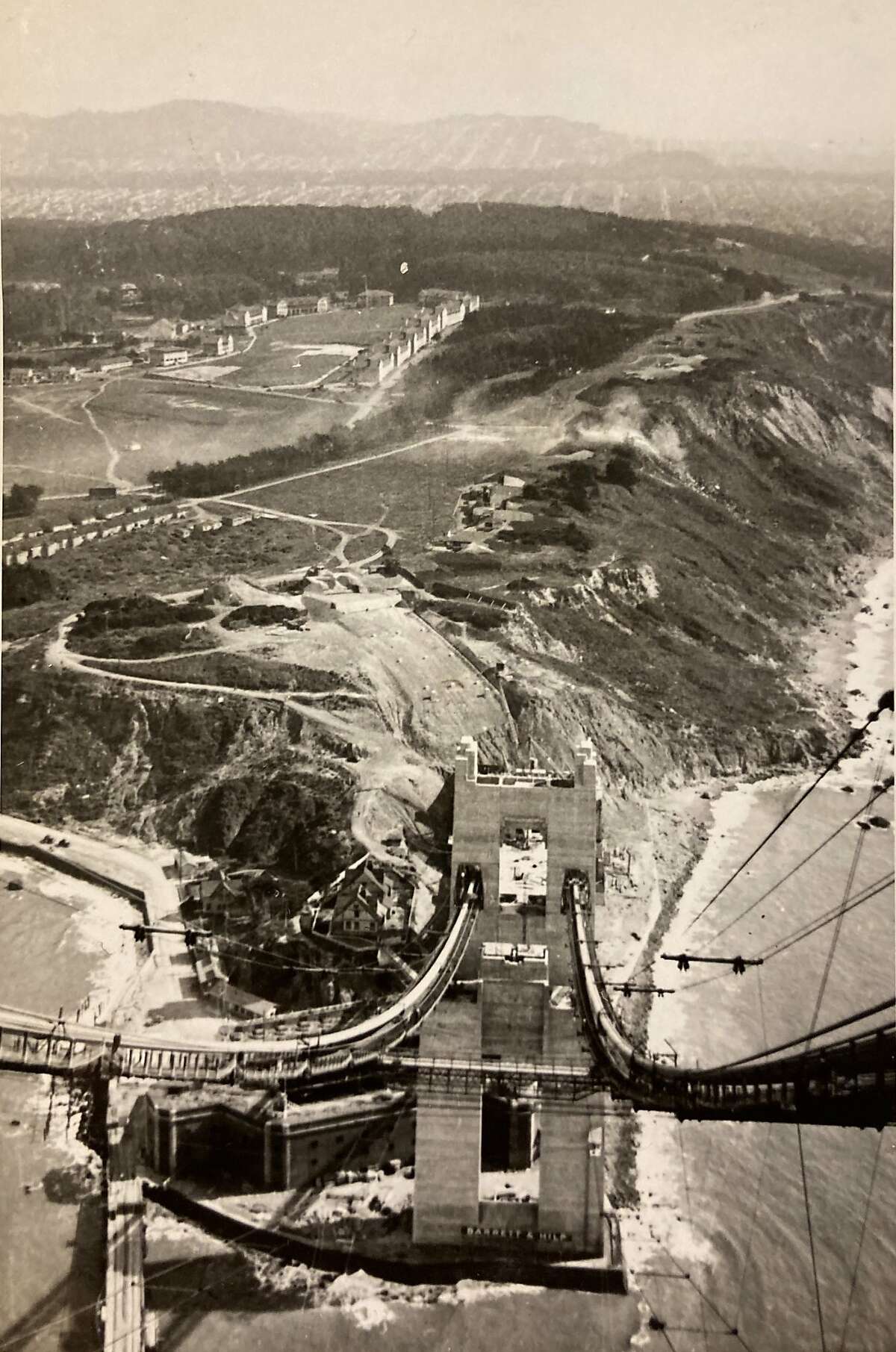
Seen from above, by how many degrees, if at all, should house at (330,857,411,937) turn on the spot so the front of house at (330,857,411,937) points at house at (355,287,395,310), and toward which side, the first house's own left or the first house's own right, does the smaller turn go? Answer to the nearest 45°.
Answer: approximately 180°

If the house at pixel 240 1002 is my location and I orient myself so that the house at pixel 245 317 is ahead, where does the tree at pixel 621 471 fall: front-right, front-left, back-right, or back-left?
front-right

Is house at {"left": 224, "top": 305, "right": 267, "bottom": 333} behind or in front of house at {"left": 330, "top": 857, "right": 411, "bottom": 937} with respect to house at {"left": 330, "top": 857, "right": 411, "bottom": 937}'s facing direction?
behind

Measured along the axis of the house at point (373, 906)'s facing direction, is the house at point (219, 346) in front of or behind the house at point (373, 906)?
behind

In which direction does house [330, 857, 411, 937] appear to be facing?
toward the camera

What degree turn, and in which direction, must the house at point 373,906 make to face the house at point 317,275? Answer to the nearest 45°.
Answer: approximately 180°
